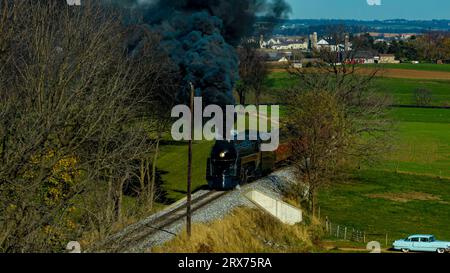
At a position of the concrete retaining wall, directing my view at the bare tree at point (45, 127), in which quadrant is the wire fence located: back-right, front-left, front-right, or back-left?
back-left

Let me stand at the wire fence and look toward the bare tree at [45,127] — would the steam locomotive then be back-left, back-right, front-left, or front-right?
front-right

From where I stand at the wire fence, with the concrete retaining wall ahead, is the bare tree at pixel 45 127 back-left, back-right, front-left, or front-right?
front-left

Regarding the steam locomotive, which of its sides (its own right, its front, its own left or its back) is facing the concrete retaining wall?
left

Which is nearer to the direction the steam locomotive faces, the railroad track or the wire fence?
the railroad track

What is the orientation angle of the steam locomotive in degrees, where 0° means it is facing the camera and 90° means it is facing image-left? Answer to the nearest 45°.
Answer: approximately 45°

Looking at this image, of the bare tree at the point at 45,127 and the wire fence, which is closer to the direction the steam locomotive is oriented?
the bare tree

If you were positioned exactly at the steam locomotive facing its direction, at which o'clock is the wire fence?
The wire fence is roughly at 8 o'clock from the steam locomotive.
